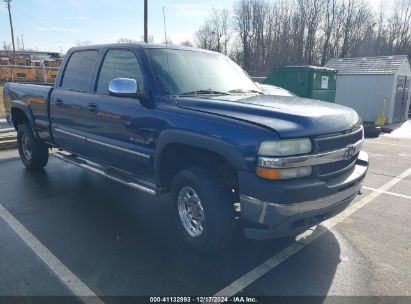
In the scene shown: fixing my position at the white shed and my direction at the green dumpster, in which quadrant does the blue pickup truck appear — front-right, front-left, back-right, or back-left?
front-left

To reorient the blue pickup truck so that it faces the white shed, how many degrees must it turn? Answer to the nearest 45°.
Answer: approximately 90° to its left

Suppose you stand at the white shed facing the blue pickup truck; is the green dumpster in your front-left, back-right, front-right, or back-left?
front-right

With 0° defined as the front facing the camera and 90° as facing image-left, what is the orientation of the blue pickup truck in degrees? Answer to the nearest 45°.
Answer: approximately 315°

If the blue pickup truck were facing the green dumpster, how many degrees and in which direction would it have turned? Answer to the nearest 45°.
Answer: approximately 90° to its left

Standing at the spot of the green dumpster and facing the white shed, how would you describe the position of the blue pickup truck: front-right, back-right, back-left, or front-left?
back-right
